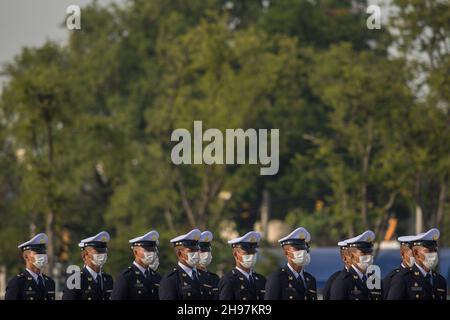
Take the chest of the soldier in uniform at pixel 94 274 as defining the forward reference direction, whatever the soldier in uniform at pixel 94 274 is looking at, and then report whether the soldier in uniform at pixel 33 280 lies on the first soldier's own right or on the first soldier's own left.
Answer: on the first soldier's own right

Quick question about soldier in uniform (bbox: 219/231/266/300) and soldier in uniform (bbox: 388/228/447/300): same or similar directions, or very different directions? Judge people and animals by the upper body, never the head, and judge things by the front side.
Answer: same or similar directions

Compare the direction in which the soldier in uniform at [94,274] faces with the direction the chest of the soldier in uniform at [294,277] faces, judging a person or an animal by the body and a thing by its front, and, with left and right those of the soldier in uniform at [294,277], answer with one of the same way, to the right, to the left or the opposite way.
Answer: the same way

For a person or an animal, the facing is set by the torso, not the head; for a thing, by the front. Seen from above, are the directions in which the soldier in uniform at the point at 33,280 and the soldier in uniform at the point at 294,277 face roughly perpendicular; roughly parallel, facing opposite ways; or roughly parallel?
roughly parallel

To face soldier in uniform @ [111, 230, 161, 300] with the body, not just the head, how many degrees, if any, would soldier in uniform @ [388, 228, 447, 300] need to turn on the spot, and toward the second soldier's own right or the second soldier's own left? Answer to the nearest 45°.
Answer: approximately 135° to the second soldier's own right

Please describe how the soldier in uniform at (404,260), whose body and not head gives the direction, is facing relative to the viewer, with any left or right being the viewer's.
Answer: facing the viewer and to the right of the viewer

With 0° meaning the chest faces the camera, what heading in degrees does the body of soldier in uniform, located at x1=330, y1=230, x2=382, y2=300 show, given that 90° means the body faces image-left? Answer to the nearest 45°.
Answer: approximately 315°

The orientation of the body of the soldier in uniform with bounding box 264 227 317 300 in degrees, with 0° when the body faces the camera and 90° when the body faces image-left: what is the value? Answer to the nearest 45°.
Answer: approximately 315°

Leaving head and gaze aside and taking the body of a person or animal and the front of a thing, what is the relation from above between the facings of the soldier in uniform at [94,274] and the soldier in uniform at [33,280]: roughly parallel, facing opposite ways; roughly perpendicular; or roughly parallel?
roughly parallel

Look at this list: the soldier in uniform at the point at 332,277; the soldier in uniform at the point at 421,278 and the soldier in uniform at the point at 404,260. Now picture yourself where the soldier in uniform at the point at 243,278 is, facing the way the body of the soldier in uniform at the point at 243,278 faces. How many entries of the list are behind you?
0

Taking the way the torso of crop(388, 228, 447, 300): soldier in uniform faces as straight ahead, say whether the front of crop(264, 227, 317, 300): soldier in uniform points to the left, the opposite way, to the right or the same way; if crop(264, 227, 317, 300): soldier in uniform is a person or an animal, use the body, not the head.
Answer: the same way

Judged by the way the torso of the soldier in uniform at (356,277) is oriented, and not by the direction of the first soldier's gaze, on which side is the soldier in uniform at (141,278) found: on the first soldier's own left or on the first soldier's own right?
on the first soldier's own right

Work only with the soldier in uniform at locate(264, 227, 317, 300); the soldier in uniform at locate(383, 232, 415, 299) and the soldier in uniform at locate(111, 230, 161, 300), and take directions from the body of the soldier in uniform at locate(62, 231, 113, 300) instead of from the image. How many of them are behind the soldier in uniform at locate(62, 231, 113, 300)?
0

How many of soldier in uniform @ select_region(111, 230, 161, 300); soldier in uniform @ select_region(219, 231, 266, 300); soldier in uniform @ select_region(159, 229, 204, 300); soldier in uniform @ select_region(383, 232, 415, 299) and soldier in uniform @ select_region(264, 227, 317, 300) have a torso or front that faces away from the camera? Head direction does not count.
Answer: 0

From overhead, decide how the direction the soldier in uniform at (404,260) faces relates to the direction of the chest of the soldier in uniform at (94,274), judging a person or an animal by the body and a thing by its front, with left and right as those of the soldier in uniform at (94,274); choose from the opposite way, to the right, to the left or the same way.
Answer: the same way

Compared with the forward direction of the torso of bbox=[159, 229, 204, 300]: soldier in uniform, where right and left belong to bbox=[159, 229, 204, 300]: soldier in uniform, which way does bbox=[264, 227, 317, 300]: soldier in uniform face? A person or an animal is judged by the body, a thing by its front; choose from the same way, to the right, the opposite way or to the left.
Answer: the same way

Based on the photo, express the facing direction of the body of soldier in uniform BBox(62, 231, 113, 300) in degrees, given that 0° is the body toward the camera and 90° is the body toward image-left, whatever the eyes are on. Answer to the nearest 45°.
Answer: approximately 315°
